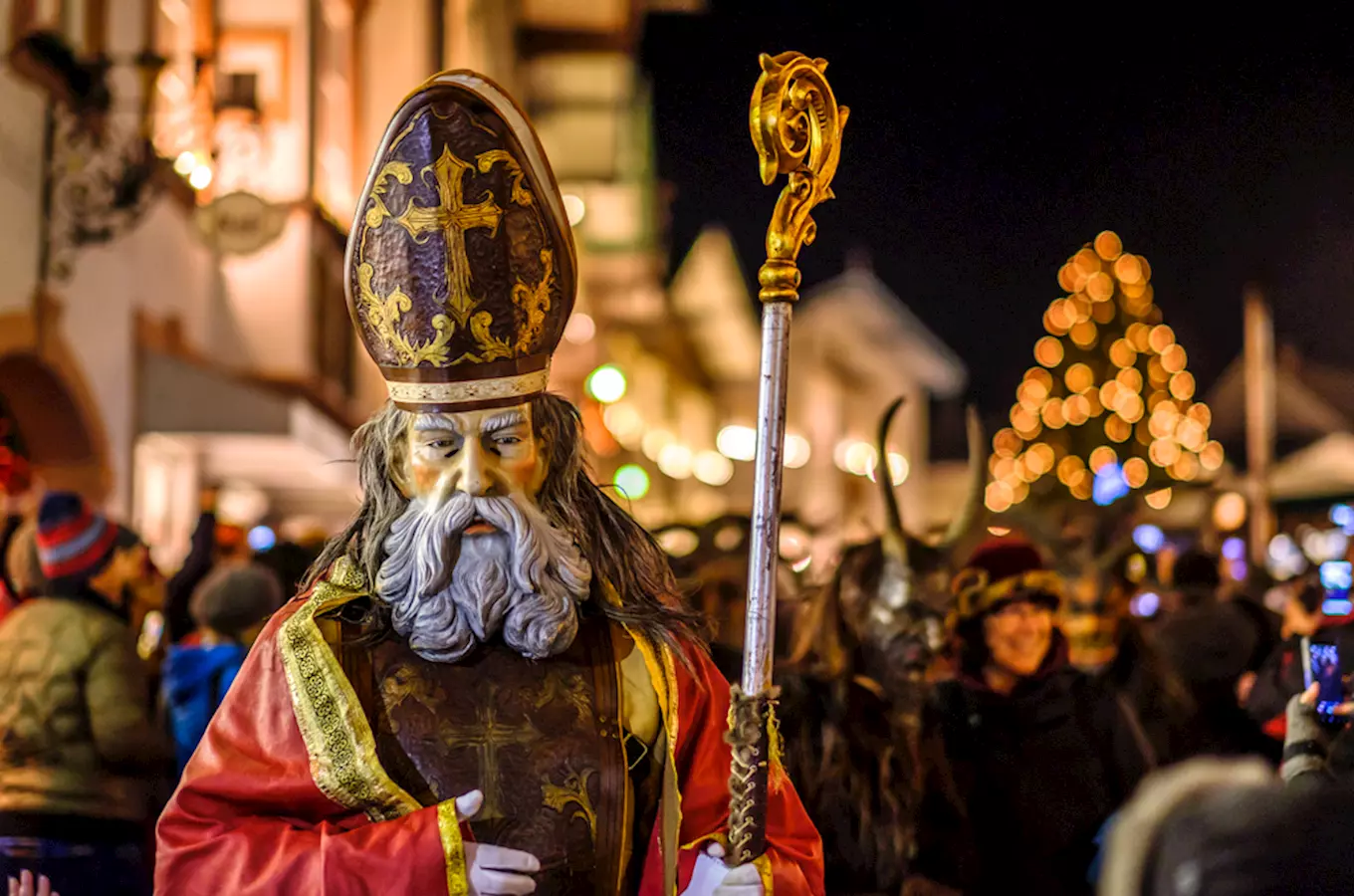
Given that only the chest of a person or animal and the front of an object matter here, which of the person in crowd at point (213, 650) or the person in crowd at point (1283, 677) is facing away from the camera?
the person in crowd at point (213, 650)

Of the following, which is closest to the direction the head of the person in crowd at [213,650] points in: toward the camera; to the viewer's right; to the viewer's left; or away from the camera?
away from the camera

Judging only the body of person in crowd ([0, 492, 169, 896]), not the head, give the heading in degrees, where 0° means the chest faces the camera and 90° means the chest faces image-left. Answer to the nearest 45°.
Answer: approximately 225°

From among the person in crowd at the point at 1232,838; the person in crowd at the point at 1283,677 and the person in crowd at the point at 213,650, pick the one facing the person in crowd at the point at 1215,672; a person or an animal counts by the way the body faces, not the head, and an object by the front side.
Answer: the person in crowd at the point at 1232,838

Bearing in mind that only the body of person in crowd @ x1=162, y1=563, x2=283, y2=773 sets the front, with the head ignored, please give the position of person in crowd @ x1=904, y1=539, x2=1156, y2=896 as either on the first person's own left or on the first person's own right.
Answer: on the first person's own right

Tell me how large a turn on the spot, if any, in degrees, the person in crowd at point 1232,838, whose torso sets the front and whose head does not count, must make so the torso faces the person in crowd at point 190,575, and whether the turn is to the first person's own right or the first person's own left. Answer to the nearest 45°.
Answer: approximately 45° to the first person's own left

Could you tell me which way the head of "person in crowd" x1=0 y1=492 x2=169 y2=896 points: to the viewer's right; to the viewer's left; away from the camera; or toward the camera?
to the viewer's right

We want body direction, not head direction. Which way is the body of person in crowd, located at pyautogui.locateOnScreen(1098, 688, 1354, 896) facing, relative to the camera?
away from the camera
